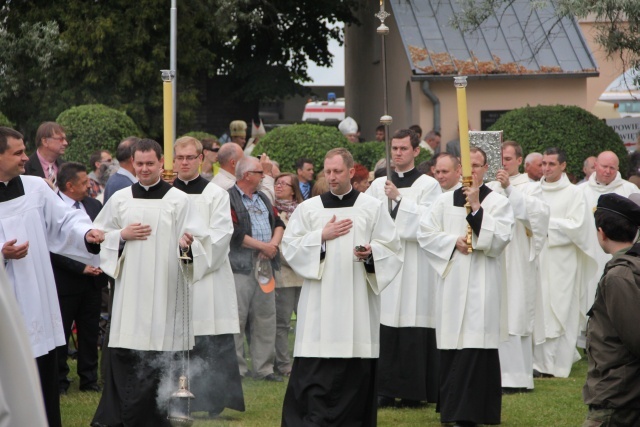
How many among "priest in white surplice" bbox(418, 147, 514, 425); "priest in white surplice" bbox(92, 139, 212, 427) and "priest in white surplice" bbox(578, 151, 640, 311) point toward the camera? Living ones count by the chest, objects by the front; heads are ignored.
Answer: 3

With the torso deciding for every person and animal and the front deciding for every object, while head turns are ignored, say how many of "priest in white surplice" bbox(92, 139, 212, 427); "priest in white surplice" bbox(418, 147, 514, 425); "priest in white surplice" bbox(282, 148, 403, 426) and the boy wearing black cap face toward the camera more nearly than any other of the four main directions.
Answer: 3

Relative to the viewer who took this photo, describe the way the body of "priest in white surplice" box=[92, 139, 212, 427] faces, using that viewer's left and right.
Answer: facing the viewer

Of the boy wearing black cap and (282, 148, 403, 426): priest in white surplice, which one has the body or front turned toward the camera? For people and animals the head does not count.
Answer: the priest in white surplice

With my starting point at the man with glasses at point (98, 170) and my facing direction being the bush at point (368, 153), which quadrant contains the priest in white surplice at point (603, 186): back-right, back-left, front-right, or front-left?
front-right

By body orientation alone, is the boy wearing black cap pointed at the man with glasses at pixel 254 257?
yes

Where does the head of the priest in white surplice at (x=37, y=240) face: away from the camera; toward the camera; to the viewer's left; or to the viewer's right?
to the viewer's right

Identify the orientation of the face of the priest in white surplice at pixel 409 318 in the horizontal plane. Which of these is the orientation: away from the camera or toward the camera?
toward the camera

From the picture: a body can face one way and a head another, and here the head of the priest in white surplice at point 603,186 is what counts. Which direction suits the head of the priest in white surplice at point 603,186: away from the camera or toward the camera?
toward the camera

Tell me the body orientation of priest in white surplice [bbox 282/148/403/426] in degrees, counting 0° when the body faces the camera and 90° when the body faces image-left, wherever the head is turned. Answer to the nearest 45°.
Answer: approximately 0°

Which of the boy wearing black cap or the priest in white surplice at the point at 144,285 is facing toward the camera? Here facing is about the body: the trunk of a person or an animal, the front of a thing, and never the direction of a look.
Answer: the priest in white surplice

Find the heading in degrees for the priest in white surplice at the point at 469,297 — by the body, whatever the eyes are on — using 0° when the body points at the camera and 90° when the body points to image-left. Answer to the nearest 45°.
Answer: approximately 0°

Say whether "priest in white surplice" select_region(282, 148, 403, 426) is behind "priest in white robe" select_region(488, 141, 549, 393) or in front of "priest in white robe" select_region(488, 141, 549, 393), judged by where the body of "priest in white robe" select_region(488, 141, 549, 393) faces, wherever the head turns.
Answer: in front

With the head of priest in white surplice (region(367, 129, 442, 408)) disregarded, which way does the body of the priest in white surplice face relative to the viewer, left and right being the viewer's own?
facing the viewer and to the left of the viewer
